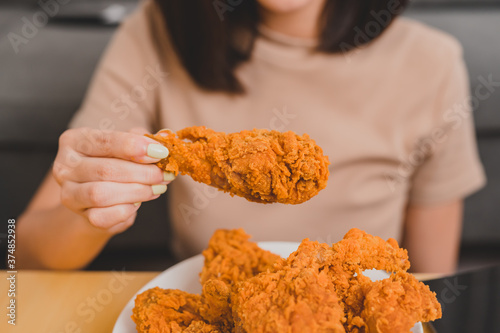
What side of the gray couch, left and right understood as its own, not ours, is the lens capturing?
front

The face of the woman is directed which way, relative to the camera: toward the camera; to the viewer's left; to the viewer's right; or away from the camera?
toward the camera

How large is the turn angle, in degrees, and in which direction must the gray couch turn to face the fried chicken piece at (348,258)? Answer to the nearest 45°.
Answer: approximately 45° to its left

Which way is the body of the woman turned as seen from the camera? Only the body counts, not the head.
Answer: toward the camera
